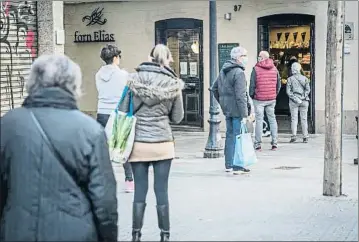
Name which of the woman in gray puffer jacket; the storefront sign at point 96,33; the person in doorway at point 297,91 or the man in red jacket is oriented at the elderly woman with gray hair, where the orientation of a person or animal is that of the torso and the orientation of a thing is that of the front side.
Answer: the storefront sign

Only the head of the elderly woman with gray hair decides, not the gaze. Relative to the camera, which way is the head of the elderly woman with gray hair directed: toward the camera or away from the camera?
away from the camera

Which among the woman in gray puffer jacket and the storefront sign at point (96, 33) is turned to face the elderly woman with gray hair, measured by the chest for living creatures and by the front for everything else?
the storefront sign

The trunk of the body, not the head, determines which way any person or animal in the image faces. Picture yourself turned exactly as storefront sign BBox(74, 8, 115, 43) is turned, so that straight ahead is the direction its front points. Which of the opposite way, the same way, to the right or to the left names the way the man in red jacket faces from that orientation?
the opposite way

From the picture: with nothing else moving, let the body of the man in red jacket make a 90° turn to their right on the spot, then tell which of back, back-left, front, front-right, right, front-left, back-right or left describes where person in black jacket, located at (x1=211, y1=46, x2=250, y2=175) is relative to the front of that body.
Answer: right

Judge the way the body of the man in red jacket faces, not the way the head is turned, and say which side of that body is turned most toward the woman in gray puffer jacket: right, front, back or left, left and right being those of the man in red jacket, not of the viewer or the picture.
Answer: back

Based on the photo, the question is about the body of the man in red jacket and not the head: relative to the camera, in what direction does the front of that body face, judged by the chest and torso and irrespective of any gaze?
away from the camera

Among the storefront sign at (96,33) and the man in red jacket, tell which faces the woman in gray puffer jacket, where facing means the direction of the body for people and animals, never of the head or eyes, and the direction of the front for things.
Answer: the storefront sign
